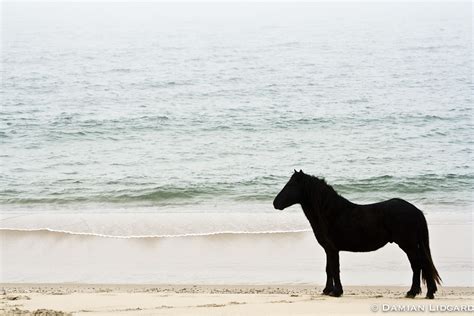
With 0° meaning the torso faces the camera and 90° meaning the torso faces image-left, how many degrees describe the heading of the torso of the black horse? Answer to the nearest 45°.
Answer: approximately 90°
